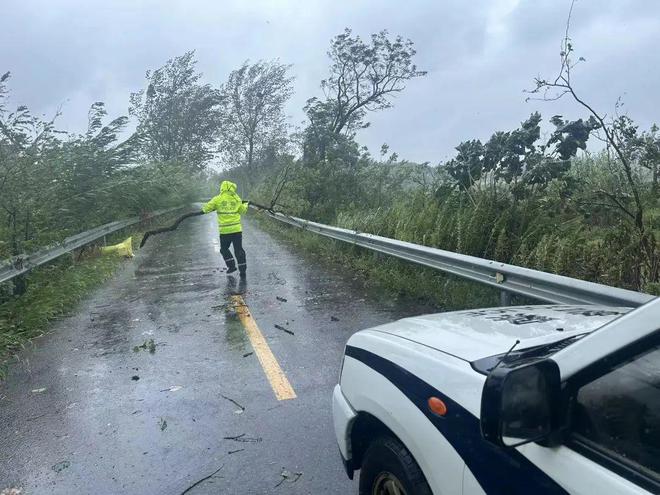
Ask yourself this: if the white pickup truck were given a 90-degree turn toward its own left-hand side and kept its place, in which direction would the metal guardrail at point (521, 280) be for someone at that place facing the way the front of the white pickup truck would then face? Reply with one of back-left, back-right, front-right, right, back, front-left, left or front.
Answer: back-right

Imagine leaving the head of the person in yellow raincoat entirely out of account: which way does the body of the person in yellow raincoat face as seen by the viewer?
away from the camera

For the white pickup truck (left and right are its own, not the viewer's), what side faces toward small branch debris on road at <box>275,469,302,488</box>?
front

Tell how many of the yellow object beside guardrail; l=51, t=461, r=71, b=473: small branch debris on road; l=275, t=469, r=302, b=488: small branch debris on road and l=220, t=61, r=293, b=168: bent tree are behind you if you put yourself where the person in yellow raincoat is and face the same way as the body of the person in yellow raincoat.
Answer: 2

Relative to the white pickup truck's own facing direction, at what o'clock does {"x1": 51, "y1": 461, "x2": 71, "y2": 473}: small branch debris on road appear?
The small branch debris on road is roughly at 11 o'clock from the white pickup truck.

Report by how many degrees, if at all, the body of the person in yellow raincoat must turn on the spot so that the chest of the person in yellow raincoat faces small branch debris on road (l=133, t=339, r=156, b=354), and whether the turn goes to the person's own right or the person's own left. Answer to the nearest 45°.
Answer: approximately 180°

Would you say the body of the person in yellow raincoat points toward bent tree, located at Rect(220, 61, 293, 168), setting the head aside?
yes

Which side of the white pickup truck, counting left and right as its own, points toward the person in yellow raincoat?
front

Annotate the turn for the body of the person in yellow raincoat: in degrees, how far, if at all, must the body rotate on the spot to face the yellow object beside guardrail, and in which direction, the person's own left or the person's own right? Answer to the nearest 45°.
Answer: approximately 45° to the person's own left

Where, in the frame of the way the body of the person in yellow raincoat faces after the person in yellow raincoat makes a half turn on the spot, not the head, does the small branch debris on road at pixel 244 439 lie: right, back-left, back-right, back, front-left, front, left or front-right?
front

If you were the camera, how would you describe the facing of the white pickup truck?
facing away from the viewer and to the left of the viewer

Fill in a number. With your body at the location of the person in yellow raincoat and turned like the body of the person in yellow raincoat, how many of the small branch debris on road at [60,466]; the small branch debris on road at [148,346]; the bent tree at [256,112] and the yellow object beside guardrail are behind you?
2

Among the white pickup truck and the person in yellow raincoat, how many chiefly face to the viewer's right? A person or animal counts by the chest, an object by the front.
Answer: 0
